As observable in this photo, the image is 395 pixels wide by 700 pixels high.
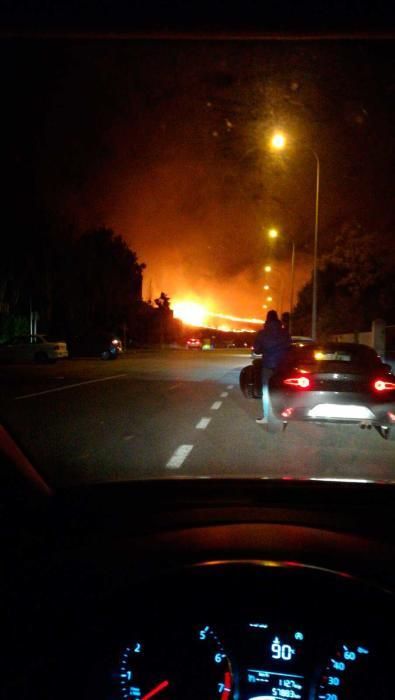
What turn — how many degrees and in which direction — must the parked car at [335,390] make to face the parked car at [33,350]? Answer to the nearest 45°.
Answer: approximately 45° to its left

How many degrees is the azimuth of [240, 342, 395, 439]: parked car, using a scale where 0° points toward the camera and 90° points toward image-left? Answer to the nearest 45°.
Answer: approximately 180°
